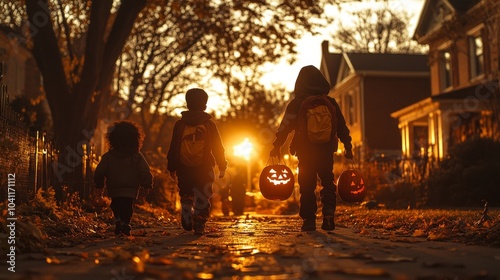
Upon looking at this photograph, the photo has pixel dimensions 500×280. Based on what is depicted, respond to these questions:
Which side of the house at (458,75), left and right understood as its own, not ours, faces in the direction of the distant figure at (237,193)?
front

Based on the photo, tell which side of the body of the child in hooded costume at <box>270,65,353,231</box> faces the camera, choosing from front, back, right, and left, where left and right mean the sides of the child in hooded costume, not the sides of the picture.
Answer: back

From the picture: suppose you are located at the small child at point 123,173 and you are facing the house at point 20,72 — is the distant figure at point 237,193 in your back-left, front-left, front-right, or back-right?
front-right

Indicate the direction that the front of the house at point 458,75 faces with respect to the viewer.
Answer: facing the viewer and to the left of the viewer

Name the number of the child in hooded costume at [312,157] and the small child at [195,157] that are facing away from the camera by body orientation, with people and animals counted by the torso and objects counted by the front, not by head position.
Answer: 2

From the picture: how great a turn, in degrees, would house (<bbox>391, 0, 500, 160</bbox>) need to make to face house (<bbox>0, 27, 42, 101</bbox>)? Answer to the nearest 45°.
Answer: approximately 45° to its right

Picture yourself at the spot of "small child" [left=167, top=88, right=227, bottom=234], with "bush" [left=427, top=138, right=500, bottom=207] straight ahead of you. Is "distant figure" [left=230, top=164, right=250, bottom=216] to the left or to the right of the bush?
left

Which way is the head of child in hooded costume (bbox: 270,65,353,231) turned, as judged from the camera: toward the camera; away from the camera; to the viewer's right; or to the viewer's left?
away from the camera

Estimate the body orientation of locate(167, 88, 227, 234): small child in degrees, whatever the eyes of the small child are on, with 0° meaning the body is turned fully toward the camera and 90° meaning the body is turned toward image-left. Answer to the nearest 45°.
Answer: approximately 180°

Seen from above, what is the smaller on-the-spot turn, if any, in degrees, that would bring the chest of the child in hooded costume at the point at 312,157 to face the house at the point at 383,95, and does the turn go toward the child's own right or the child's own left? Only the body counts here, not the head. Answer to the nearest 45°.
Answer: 0° — they already face it

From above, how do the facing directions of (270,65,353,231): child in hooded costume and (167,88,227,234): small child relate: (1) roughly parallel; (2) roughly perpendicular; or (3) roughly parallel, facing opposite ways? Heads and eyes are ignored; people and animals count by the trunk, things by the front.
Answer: roughly parallel

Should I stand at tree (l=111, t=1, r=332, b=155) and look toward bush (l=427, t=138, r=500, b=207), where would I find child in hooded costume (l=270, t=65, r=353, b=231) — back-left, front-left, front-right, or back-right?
front-right

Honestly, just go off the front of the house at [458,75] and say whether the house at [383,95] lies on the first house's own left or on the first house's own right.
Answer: on the first house's own right

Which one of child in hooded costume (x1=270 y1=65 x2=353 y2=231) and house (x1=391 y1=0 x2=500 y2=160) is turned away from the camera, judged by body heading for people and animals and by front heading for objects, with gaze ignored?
the child in hooded costume

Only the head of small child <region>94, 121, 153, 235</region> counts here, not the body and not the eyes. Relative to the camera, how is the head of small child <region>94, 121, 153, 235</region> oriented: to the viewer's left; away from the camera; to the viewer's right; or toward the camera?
away from the camera

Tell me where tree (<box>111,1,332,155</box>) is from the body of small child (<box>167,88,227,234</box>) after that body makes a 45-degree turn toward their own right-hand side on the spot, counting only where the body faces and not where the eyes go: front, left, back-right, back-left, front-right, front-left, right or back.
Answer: front-left
